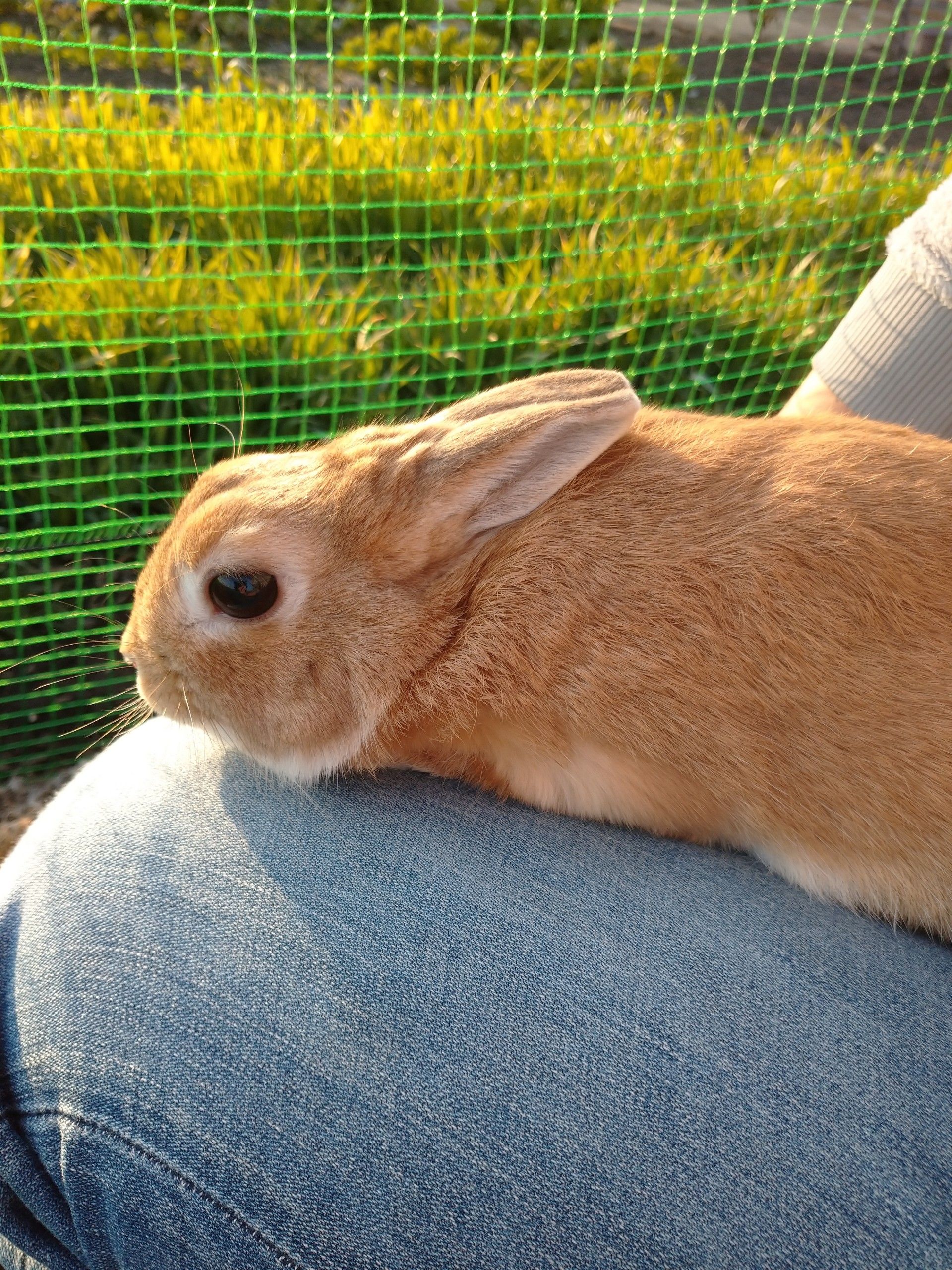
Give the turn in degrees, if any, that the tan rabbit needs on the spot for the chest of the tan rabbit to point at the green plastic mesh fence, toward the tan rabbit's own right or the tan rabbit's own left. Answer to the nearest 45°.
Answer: approximately 45° to the tan rabbit's own right

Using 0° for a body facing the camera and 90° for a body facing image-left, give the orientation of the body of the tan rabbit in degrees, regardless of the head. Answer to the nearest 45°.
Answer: approximately 90°
